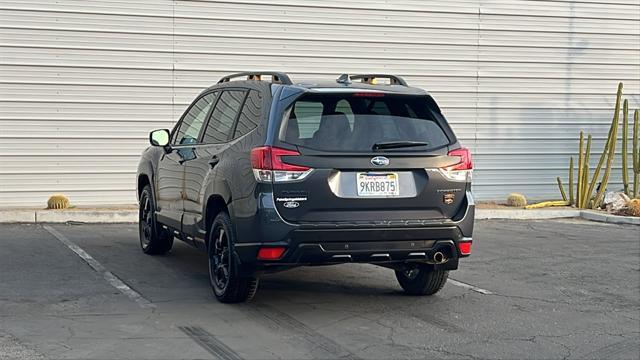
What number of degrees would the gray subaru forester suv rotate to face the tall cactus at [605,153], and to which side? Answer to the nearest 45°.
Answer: approximately 90° to its right

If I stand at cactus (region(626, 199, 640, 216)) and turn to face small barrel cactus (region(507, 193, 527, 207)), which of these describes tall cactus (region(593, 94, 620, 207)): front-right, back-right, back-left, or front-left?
front-right

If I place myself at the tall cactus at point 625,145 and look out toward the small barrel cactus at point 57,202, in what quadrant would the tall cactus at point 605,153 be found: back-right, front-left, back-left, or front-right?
front-left

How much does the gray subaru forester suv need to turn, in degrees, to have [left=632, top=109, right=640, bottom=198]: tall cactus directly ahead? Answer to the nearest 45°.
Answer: approximately 90° to its right

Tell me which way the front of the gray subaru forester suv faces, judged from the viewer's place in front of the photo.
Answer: facing away from the viewer and to the left of the viewer

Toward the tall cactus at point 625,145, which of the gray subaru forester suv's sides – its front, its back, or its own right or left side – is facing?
right

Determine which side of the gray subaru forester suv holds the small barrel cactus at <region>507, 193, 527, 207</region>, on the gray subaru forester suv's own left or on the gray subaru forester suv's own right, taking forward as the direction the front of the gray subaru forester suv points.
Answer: on the gray subaru forester suv's own right

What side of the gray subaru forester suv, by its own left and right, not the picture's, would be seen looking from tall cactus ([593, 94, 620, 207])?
right

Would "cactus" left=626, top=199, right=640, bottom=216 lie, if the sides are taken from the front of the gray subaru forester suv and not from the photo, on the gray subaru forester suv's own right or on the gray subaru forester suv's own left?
on the gray subaru forester suv's own right
